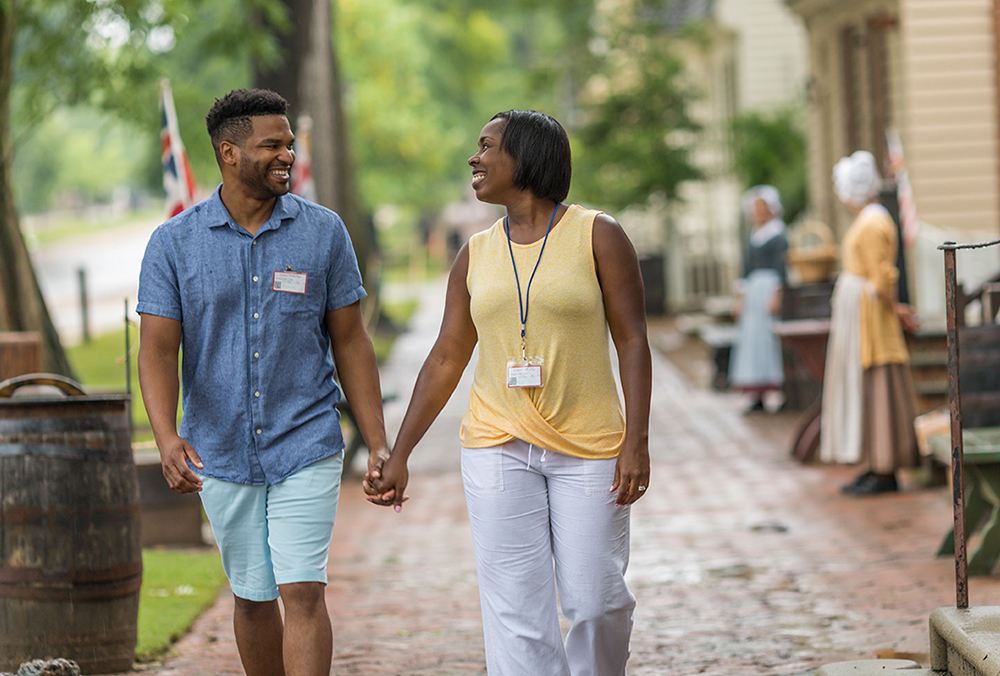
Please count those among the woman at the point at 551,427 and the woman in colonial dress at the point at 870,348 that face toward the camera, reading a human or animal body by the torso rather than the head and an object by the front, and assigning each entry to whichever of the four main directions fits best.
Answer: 1

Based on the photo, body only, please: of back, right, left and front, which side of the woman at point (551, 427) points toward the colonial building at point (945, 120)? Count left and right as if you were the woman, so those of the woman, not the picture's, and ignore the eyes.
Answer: back

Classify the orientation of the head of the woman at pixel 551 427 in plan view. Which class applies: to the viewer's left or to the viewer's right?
to the viewer's left

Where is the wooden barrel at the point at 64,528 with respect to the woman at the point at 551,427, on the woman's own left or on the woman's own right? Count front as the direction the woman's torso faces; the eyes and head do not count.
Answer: on the woman's own right

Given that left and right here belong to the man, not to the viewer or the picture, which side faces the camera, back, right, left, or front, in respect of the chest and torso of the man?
front

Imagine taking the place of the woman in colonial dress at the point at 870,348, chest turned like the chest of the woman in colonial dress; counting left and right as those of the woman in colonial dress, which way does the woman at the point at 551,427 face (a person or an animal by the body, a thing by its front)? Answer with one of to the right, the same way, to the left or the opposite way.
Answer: to the left

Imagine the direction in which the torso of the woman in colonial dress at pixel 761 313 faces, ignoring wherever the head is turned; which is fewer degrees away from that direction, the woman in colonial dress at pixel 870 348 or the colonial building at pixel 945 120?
the woman in colonial dress

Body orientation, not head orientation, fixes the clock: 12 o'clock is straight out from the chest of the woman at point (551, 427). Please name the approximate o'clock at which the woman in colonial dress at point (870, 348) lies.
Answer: The woman in colonial dress is roughly at 7 o'clock from the woman.

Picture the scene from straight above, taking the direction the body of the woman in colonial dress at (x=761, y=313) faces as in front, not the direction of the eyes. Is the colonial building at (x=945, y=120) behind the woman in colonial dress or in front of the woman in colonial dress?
behind

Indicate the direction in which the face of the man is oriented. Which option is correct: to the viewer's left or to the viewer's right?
to the viewer's right

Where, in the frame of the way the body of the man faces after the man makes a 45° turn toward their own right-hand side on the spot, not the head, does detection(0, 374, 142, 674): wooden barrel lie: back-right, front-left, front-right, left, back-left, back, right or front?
right

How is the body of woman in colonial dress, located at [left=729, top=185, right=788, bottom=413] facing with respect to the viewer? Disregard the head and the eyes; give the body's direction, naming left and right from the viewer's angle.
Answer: facing the viewer and to the left of the viewer

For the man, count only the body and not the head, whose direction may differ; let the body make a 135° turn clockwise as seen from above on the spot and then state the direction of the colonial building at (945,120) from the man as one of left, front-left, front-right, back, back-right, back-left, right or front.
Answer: right

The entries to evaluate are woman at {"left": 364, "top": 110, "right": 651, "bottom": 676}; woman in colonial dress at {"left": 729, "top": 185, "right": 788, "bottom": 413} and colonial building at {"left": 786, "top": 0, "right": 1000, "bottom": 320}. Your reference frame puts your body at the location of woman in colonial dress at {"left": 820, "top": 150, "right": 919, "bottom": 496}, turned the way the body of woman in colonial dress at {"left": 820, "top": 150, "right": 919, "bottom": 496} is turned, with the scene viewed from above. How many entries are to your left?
1

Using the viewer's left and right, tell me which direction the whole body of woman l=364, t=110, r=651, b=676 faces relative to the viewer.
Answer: facing the viewer

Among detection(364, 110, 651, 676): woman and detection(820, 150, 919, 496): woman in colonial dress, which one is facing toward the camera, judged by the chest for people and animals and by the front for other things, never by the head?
the woman
